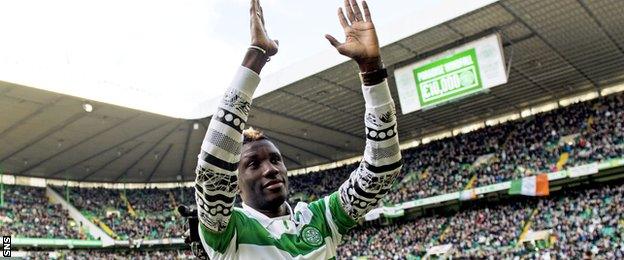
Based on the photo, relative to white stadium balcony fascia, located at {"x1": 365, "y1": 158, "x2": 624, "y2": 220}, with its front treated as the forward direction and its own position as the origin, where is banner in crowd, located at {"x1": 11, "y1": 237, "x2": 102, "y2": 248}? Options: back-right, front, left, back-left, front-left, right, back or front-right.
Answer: front-right

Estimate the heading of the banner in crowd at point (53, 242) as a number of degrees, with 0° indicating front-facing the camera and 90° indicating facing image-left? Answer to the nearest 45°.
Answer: approximately 0°

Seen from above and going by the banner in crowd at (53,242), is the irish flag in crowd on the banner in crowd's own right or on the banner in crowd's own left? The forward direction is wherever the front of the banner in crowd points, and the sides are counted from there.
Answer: on the banner in crowd's own left

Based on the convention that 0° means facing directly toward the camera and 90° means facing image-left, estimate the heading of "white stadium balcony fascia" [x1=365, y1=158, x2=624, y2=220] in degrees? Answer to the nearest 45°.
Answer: approximately 45°

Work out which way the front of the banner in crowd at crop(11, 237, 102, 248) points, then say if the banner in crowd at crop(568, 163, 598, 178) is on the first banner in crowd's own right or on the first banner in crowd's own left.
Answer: on the first banner in crowd's own left

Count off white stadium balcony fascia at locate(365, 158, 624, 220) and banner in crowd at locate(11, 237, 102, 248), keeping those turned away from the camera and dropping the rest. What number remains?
0

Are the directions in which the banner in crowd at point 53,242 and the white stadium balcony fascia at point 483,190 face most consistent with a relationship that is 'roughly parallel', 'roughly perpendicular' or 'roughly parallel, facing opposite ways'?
roughly perpendicular
